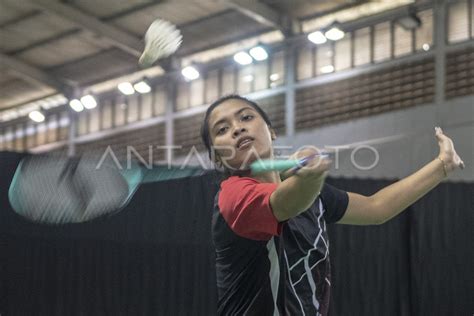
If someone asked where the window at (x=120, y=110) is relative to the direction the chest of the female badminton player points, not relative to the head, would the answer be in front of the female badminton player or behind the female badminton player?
behind

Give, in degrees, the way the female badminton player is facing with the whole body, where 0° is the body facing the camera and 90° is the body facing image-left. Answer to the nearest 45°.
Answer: approximately 315°

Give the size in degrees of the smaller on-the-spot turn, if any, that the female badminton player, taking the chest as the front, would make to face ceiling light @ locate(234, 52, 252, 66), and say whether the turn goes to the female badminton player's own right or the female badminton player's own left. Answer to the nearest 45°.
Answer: approximately 135° to the female badminton player's own left

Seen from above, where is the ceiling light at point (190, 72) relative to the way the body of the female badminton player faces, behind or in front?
behind

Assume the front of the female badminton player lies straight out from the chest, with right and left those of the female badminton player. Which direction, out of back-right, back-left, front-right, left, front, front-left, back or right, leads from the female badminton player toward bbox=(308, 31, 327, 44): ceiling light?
back-left

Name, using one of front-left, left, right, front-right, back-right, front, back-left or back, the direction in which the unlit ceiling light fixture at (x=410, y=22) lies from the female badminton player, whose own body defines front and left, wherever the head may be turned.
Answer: back-left

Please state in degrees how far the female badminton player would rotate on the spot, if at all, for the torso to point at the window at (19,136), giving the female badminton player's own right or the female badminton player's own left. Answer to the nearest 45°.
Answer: approximately 180°

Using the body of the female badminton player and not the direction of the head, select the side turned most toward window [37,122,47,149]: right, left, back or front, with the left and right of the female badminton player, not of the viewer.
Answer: back

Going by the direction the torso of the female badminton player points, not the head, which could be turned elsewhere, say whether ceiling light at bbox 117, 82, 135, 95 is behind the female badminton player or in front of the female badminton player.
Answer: behind

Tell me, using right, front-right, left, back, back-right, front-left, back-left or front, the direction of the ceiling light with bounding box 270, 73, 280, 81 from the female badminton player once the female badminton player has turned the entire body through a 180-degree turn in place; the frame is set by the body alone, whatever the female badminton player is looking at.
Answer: front-right

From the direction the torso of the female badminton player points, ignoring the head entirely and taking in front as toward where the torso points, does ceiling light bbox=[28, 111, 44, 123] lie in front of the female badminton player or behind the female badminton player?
behind

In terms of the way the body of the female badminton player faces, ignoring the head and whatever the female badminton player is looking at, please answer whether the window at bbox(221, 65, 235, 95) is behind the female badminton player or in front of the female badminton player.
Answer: behind
